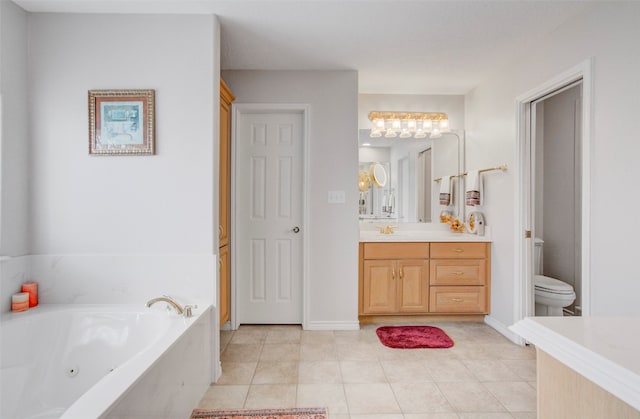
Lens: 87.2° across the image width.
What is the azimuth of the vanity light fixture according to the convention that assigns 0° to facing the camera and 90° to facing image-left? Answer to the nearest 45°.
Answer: approximately 0°

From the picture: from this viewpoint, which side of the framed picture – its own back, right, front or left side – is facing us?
front

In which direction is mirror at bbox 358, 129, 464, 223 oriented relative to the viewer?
toward the camera

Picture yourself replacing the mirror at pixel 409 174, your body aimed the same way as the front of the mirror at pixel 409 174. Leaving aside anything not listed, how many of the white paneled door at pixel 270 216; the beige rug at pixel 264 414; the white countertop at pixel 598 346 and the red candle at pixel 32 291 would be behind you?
0

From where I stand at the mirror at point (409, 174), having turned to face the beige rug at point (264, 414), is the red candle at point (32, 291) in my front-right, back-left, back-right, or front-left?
front-right

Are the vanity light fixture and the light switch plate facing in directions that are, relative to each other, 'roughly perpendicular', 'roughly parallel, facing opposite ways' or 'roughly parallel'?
roughly parallel

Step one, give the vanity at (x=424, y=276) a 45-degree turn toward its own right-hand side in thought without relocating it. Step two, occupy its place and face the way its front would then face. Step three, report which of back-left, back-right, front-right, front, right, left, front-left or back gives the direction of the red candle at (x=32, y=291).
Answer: front

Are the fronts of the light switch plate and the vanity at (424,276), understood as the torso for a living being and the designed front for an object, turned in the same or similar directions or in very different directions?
same or similar directions

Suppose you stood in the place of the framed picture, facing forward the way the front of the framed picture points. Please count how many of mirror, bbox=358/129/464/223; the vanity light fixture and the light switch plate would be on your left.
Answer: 3

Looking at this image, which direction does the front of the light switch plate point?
toward the camera

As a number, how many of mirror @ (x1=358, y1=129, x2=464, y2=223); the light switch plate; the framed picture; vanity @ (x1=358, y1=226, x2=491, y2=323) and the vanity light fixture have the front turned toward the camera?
5

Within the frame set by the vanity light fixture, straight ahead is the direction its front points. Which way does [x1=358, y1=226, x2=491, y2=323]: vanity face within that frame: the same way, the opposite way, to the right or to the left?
the same way

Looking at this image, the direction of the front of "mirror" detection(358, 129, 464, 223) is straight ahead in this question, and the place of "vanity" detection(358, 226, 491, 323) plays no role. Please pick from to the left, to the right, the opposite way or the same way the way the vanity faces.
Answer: the same way

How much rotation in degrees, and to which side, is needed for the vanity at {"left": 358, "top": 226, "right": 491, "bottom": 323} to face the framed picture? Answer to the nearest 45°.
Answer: approximately 45° to its right

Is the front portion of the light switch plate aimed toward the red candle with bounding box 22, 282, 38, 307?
no

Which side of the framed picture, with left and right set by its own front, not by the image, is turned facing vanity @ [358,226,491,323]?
left

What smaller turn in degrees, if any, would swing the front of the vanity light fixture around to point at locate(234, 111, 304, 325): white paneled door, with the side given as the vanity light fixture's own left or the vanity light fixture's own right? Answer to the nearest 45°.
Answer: approximately 45° to the vanity light fixture's own right
